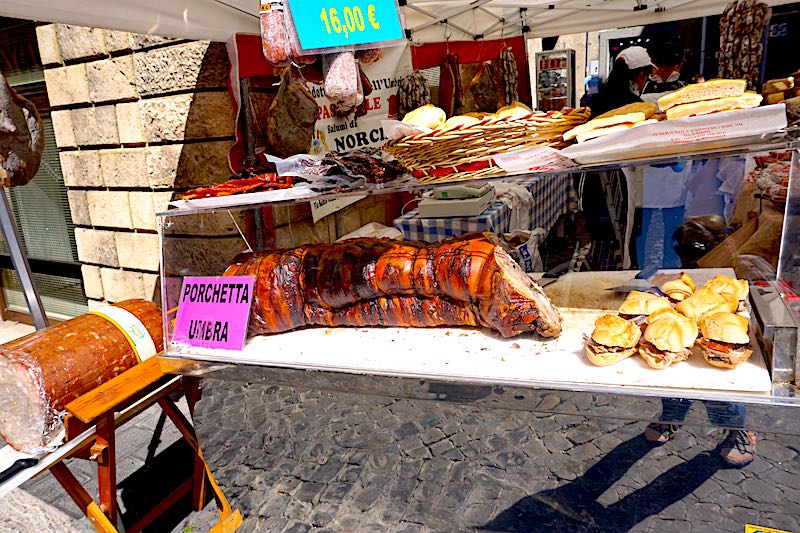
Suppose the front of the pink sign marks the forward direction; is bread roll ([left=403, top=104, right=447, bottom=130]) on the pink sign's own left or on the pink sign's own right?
on the pink sign's own left

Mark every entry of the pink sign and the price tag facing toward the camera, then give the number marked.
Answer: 2

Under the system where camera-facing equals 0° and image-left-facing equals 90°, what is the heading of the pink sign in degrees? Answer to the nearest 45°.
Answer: approximately 0°

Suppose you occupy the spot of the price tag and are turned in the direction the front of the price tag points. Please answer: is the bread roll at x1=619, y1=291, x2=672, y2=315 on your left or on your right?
on your left

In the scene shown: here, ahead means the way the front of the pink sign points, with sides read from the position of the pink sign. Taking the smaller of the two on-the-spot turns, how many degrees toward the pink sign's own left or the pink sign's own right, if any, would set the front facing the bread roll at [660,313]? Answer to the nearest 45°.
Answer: approximately 45° to the pink sign's own left

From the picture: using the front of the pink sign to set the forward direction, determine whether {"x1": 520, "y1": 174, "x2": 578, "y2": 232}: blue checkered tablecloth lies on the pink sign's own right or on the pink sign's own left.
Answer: on the pink sign's own left
